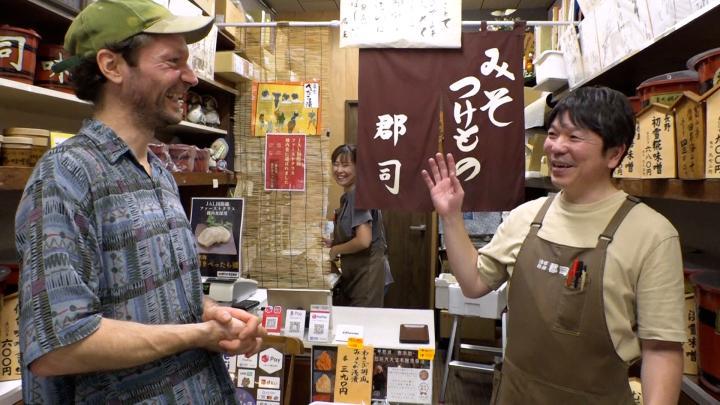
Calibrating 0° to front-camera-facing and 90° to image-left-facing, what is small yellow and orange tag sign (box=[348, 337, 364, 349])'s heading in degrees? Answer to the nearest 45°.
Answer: approximately 0°

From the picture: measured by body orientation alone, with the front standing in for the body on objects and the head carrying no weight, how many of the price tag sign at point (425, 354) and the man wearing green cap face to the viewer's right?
1

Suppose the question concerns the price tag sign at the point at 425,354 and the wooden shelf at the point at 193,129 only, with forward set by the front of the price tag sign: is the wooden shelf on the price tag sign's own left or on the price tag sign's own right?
on the price tag sign's own right

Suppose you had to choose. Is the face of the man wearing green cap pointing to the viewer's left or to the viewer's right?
to the viewer's right

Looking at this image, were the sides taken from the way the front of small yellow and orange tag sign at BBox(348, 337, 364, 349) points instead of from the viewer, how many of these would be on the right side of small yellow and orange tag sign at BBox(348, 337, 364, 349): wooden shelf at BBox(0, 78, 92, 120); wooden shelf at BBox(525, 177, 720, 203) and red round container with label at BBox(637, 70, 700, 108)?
1
